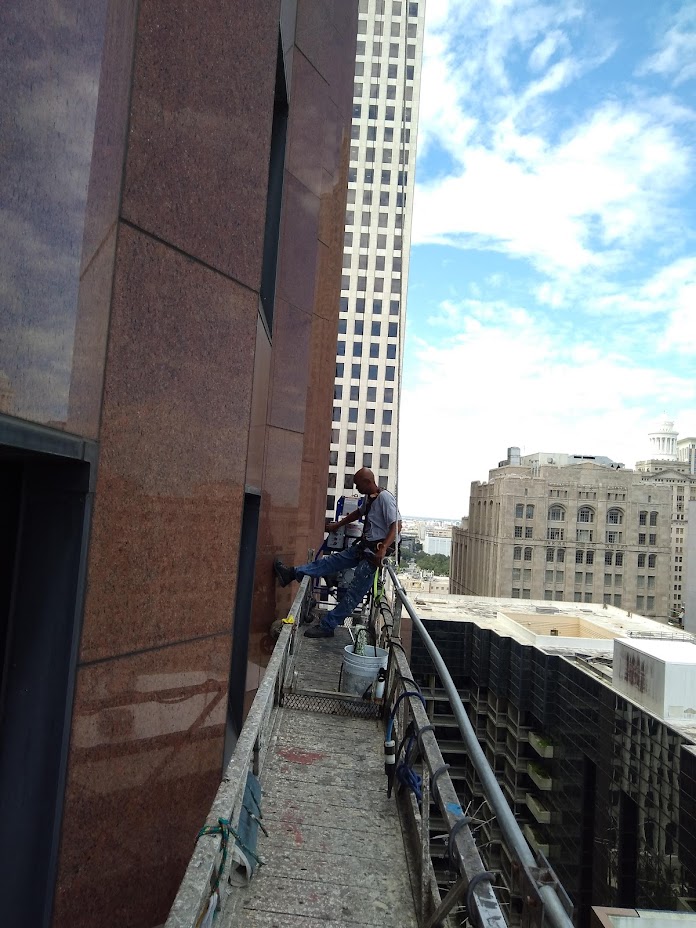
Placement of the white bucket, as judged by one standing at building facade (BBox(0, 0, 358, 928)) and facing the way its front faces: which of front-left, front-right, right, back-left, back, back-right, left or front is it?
front-left

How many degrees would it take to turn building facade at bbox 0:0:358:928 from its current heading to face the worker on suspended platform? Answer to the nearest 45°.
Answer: approximately 45° to its left

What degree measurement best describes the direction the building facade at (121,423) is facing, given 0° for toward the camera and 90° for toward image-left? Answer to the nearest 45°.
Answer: approximately 270°

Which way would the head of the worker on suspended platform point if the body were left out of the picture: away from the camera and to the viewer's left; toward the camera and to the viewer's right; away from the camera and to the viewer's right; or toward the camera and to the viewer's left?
toward the camera and to the viewer's left

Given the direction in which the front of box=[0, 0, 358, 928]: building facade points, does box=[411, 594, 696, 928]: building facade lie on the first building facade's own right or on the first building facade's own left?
on the first building facade's own left
